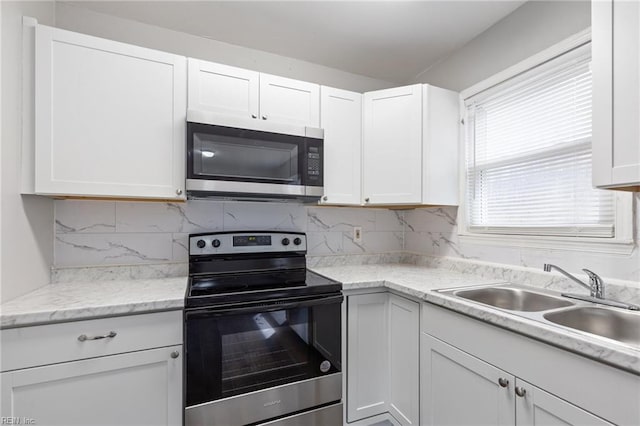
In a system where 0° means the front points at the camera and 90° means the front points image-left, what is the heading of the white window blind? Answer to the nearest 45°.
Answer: approximately 45°

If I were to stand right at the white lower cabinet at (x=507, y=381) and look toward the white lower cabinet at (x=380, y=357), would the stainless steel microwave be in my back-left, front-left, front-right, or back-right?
front-left

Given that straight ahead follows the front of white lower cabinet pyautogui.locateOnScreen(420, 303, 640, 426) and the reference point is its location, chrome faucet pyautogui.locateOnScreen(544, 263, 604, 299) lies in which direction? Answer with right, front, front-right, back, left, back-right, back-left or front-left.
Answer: back

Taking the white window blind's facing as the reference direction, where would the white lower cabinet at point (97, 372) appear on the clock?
The white lower cabinet is roughly at 12 o'clock from the white window blind.

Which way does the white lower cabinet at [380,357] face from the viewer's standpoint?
toward the camera

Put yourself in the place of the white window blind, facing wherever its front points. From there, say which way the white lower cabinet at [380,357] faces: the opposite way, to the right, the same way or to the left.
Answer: to the left

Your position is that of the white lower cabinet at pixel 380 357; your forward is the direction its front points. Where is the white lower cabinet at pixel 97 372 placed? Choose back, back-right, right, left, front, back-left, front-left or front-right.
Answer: front-right

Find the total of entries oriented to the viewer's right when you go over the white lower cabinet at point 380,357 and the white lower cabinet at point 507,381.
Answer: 0

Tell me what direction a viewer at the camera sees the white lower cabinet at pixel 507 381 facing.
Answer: facing the viewer and to the left of the viewer

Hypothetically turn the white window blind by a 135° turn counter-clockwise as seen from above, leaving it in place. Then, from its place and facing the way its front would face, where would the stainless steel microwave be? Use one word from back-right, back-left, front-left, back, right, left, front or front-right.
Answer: back-right

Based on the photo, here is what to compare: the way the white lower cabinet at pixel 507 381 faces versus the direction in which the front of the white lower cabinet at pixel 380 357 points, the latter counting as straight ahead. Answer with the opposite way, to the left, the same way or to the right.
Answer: to the right

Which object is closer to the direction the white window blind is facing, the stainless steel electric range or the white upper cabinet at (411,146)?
the stainless steel electric range

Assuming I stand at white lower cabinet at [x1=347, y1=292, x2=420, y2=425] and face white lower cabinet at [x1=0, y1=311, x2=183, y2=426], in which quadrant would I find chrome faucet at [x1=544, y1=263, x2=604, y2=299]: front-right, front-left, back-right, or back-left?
back-left

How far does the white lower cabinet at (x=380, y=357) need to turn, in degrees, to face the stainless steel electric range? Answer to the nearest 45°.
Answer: approximately 45° to its right
